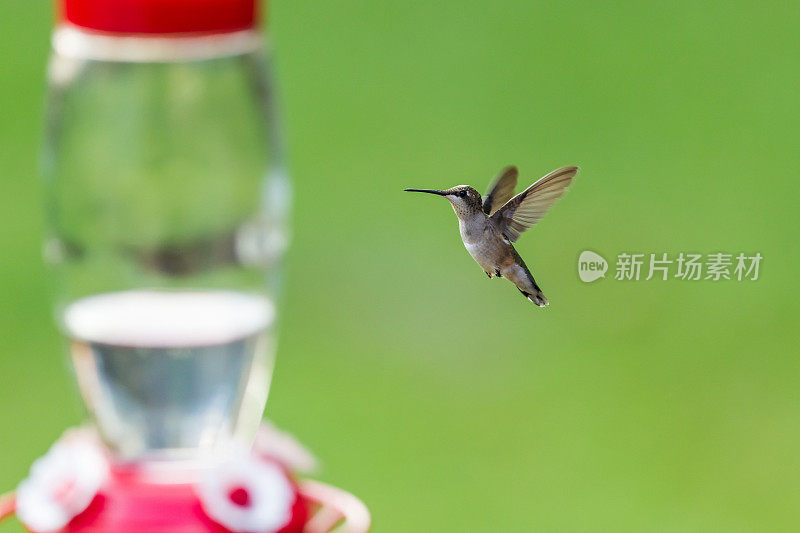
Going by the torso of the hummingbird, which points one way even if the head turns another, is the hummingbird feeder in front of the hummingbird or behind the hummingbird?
in front

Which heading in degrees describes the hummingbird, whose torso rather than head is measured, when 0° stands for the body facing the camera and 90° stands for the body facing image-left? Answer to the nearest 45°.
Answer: approximately 90°
